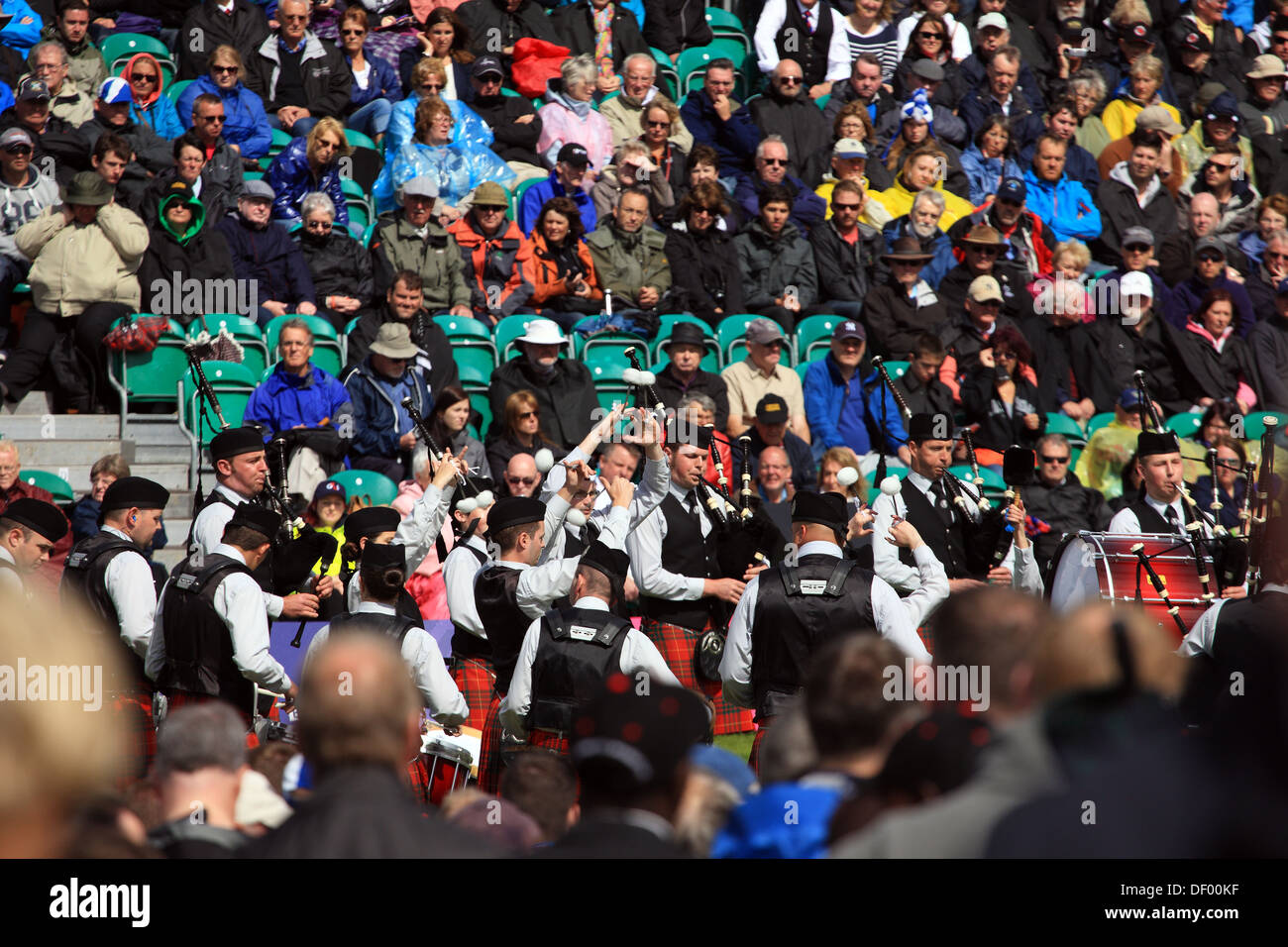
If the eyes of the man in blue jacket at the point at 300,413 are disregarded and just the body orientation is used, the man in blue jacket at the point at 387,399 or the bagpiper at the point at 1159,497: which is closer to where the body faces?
the bagpiper

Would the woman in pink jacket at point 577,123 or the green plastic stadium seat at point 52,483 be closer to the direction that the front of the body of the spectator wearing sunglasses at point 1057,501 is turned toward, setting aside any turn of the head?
the green plastic stadium seat

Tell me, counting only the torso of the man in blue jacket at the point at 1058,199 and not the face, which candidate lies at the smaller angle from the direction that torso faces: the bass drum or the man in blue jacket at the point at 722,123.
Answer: the bass drum

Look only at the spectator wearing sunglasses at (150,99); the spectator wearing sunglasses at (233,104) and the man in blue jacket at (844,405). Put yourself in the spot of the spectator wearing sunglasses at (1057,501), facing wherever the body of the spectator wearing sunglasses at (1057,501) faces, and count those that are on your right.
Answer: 3

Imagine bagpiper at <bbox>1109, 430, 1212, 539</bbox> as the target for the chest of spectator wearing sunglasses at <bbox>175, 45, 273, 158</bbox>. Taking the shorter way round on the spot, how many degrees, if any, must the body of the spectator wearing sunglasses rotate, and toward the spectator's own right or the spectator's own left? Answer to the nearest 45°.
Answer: approximately 45° to the spectator's own left

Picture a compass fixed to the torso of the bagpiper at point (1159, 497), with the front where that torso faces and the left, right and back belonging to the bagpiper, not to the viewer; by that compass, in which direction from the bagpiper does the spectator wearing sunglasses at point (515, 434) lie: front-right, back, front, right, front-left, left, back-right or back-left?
back-right

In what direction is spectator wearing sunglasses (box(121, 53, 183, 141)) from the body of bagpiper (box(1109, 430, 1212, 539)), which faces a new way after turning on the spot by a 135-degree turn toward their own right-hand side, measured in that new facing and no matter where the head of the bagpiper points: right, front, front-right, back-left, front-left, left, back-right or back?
front

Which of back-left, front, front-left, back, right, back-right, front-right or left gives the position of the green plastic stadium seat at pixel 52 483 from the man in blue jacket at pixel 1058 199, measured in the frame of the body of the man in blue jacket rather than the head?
front-right

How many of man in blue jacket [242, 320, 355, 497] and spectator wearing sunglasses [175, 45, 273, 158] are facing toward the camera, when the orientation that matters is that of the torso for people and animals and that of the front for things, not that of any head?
2

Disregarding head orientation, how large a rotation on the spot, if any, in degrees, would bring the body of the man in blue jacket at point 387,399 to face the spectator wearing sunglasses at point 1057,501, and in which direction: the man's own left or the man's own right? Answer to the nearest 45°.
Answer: approximately 45° to the man's own left

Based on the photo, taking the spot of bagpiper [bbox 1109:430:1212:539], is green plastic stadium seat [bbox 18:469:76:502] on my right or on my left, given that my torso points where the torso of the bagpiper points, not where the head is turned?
on my right

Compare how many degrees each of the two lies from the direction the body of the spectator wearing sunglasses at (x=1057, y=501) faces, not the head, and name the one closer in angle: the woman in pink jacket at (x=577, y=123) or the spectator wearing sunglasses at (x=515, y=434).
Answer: the spectator wearing sunglasses
